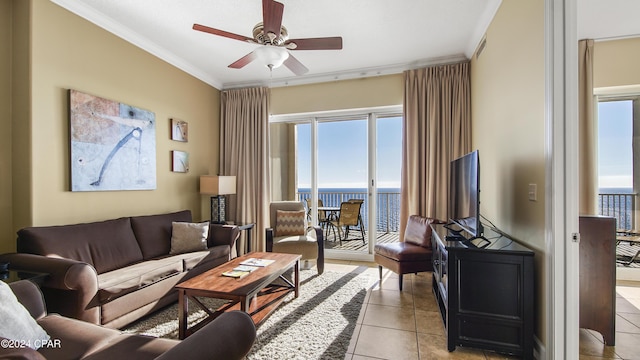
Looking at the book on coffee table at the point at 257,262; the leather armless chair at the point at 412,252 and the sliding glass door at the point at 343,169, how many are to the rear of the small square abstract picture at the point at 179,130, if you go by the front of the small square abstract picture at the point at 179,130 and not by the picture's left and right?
0

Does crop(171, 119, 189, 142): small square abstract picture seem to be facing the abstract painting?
no

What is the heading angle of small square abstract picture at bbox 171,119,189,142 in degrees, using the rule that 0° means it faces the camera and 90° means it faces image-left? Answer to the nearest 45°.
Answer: approximately 315°

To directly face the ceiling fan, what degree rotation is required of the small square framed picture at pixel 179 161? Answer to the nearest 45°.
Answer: approximately 45° to its right

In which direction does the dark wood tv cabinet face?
to the viewer's left

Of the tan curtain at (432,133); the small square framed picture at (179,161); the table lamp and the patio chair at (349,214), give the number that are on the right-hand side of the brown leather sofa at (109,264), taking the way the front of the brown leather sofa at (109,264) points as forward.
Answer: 0

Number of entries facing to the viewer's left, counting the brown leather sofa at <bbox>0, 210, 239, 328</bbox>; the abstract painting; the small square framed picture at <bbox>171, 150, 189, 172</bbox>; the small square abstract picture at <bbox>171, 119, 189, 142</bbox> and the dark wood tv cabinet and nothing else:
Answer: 1

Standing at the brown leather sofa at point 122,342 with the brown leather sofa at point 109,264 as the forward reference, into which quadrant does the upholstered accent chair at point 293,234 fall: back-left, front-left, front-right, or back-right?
front-right

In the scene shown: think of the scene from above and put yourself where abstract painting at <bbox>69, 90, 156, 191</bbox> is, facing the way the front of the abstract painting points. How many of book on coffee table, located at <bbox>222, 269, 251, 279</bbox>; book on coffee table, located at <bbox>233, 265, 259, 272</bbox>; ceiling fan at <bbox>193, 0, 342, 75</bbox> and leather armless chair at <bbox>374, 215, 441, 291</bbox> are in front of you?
4

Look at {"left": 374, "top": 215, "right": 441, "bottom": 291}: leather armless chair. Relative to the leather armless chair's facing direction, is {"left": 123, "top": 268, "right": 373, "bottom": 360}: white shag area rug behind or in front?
in front

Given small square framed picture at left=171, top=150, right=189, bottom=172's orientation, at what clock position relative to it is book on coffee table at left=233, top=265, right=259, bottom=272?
The book on coffee table is roughly at 1 o'clock from the small square framed picture.

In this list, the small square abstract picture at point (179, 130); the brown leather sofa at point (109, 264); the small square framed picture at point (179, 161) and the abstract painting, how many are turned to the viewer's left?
0

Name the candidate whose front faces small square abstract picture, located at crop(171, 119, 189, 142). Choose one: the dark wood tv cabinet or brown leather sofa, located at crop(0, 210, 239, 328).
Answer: the dark wood tv cabinet

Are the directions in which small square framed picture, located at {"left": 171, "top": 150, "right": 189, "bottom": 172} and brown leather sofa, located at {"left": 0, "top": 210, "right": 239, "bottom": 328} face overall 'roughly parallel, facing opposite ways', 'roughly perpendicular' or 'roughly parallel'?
roughly parallel

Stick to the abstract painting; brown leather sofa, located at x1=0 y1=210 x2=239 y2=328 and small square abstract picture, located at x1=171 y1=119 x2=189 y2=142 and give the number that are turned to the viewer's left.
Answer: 0

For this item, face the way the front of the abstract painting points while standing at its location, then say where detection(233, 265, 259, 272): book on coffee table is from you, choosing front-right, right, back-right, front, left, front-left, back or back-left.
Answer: front

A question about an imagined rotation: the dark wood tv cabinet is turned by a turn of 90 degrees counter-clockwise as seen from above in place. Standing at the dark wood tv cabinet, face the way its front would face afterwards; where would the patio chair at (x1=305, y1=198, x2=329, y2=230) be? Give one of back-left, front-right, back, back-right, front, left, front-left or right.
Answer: back-right

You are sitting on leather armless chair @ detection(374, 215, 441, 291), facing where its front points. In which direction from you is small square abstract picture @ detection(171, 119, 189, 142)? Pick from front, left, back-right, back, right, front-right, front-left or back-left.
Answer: front-right

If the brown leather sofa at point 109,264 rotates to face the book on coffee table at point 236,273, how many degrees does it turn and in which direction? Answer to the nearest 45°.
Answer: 0° — it already faces it
